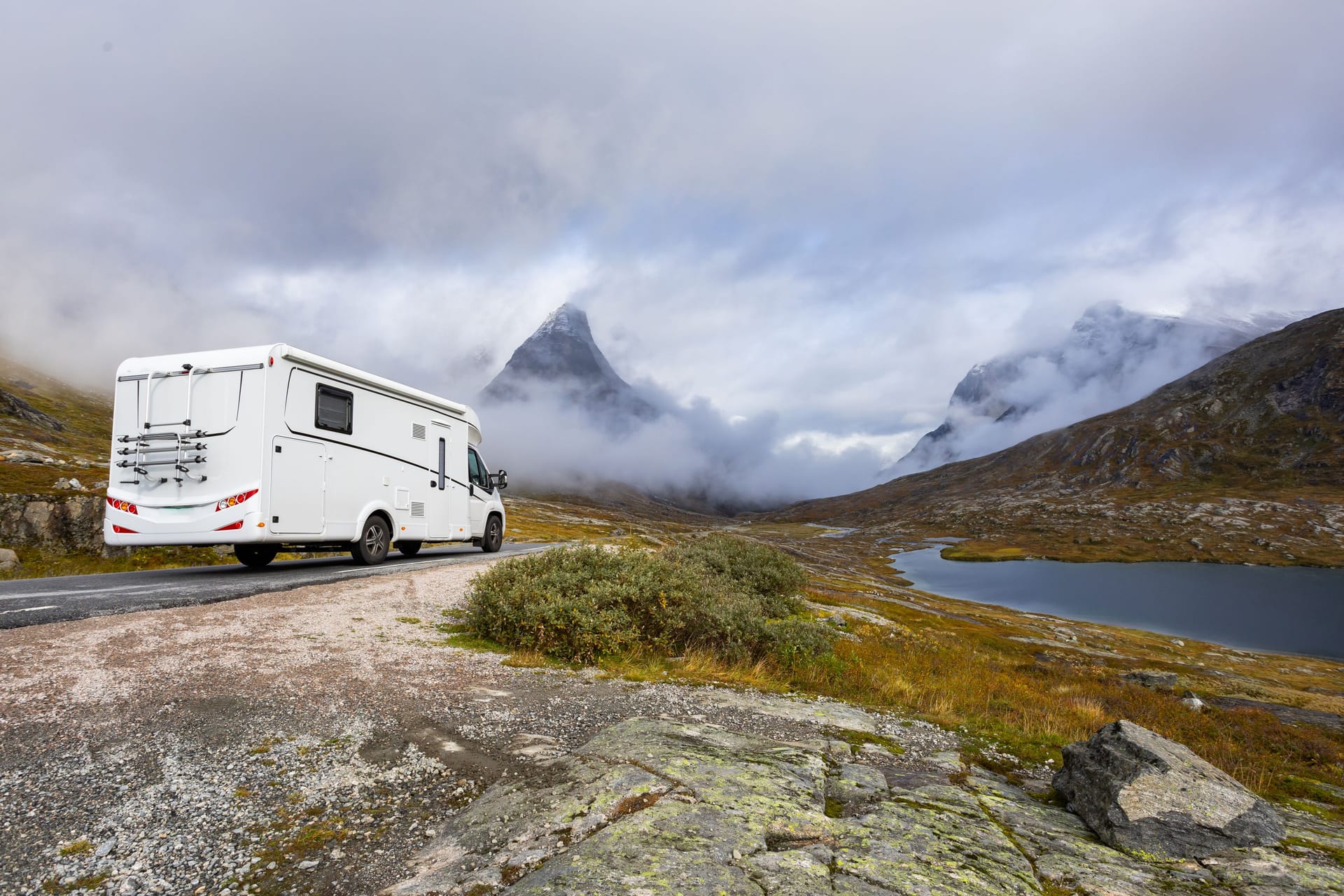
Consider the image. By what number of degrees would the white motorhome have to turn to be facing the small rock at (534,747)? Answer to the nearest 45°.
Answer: approximately 135° to its right

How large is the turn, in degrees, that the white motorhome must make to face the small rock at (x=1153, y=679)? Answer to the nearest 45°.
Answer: approximately 45° to its right

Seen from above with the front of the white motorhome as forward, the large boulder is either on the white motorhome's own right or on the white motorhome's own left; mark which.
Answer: on the white motorhome's own right

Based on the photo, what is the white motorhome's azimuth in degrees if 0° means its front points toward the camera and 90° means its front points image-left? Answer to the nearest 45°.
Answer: approximately 225°

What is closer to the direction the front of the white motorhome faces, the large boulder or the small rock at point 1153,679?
the small rock

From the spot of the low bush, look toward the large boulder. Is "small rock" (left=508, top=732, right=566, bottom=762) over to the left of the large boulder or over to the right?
right

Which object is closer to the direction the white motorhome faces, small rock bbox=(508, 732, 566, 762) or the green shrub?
the green shrub
